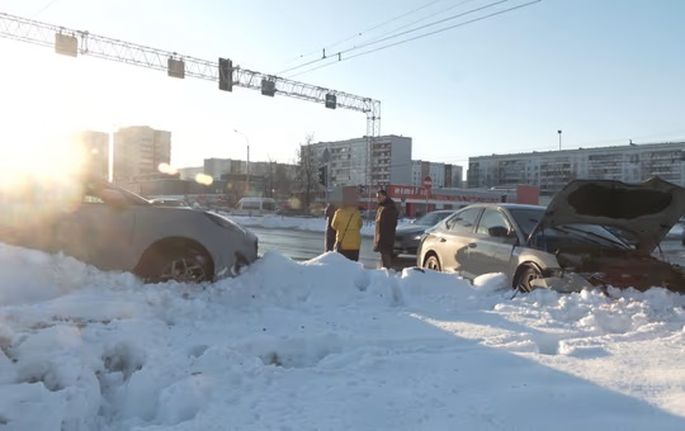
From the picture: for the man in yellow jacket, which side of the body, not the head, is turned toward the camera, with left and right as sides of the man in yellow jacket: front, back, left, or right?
back

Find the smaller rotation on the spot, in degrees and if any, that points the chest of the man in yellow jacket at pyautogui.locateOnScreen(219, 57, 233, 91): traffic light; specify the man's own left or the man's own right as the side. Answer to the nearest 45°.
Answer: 0° — they already face it

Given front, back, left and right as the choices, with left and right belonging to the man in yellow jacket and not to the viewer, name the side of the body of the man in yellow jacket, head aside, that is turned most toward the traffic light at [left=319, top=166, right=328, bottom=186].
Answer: front

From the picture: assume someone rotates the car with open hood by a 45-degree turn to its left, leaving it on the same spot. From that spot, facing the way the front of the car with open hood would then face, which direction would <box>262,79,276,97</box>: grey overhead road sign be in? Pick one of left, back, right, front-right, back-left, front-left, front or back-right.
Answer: back-left

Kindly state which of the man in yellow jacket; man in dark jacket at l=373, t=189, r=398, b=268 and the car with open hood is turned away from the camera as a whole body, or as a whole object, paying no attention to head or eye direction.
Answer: the man in yellow jacket

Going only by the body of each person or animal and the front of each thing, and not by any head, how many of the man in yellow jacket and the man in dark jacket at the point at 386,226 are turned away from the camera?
1

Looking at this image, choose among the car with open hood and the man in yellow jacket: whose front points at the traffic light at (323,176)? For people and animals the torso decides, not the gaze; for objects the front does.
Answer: the man in yellow jacket

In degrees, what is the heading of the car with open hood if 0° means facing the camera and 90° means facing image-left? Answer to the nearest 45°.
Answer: approximately 315°

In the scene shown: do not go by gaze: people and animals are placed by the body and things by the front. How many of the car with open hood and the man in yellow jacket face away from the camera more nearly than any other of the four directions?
1

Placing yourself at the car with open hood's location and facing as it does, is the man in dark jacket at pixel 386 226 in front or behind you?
behind

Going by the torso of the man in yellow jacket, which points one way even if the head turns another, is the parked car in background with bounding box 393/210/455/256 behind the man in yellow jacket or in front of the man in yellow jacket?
in front
